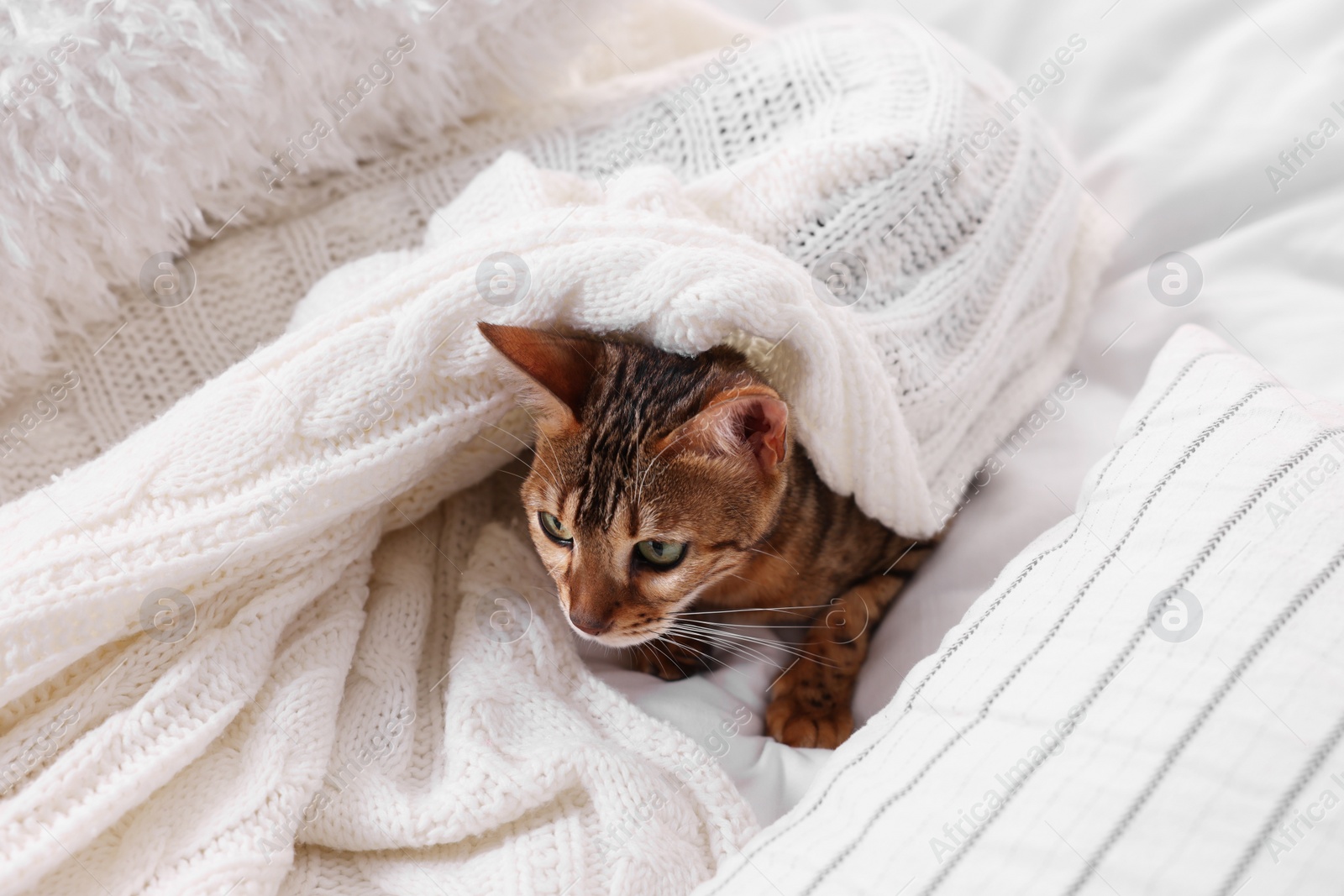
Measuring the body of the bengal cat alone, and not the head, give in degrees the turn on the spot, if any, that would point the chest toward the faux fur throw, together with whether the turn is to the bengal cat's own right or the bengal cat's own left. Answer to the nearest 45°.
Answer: approximately 45° to the bengal cat's own right

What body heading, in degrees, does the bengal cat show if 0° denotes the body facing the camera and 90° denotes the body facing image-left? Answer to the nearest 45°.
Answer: approximately 45°
